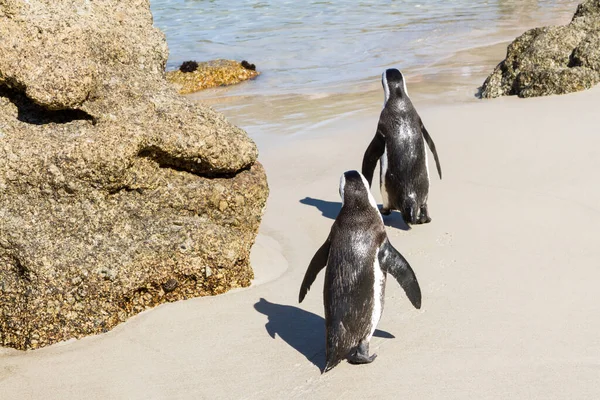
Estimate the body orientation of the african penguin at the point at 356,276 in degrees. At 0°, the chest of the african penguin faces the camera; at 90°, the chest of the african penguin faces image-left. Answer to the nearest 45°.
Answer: approximately 225°

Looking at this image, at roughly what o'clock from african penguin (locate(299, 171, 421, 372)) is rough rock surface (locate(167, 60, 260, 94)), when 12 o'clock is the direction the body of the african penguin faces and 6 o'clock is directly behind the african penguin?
The rough rock surface is roughly at 10 o'clock from the african penguin.

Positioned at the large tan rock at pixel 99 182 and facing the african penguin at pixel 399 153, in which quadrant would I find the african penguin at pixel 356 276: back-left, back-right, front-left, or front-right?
front-right

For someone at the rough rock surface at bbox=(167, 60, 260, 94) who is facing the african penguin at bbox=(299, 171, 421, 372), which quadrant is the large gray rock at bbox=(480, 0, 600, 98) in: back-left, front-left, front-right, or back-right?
front-left

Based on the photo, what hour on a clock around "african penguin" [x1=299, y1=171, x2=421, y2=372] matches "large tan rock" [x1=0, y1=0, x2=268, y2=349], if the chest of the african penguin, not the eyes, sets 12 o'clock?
The large tan rock is roughly at 10 o'clock from the african penguin.

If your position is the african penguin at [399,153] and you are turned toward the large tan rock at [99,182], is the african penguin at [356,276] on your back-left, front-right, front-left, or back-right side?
front-left

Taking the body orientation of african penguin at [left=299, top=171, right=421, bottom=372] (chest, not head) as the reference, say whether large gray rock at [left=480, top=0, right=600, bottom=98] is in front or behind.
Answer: in front

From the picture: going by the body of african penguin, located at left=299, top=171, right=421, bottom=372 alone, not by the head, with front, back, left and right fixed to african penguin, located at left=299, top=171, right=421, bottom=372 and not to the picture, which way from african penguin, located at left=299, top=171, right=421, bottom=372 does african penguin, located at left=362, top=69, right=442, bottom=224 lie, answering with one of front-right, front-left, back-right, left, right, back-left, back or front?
front-left

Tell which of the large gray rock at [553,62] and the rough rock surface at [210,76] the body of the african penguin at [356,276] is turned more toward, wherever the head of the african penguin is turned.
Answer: the large gray rock
